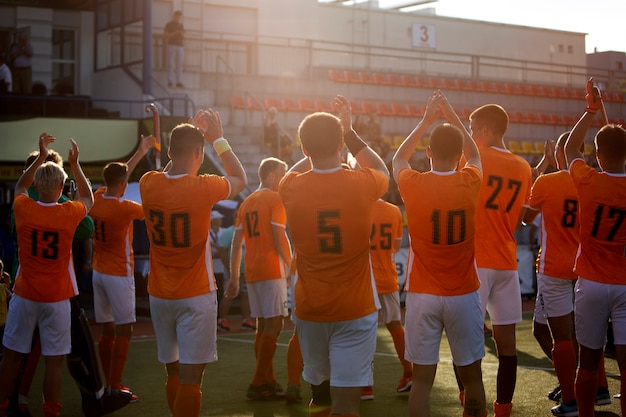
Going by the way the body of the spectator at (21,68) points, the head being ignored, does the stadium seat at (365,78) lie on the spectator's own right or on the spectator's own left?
on the spectator's own left

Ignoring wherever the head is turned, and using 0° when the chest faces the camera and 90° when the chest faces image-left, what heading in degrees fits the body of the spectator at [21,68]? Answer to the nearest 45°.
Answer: approximately 0°

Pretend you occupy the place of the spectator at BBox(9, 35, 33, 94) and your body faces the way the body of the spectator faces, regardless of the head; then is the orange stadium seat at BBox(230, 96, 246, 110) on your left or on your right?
on your left

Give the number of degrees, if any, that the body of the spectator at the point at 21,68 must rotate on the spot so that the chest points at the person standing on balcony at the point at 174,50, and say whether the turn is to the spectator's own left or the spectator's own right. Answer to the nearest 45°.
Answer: approximately 90° to the spectator's own left

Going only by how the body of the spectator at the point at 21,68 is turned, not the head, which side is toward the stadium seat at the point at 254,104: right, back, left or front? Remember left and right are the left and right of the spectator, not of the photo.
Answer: left
